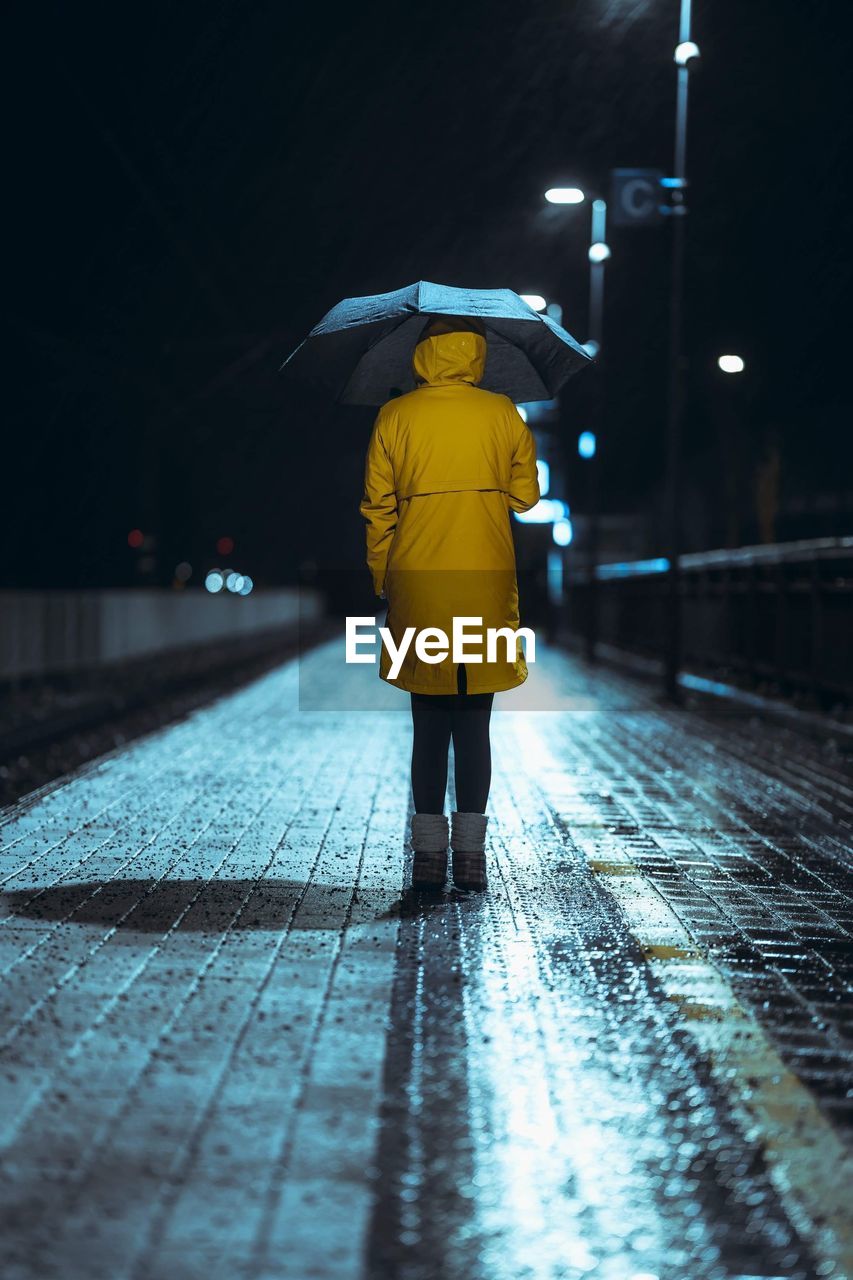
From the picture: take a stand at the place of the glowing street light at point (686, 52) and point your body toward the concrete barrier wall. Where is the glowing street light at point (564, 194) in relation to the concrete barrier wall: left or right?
right

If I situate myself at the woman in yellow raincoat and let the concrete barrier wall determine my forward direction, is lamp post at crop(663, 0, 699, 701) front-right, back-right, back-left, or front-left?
front-right

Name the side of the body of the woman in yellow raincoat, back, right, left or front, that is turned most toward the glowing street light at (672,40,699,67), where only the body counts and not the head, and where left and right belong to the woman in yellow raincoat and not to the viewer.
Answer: front

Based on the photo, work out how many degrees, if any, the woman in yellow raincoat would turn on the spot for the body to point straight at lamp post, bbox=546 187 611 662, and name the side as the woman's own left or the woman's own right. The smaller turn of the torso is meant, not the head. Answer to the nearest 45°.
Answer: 0° — they already face it

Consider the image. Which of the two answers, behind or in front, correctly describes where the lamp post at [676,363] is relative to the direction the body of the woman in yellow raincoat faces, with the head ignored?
in front

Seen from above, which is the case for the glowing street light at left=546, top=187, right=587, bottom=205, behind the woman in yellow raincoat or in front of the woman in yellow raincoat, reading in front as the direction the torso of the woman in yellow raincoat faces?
in front

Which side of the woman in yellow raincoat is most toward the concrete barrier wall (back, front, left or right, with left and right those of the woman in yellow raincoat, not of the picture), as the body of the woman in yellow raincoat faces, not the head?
front

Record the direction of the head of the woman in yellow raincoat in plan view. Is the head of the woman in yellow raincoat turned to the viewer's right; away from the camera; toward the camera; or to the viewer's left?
away from the camera

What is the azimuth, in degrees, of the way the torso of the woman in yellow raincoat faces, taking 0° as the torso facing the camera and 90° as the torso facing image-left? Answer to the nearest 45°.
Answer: approximately 180°

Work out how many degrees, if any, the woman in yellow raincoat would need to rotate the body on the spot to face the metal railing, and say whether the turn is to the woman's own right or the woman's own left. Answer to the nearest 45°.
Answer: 0° — they already face it
